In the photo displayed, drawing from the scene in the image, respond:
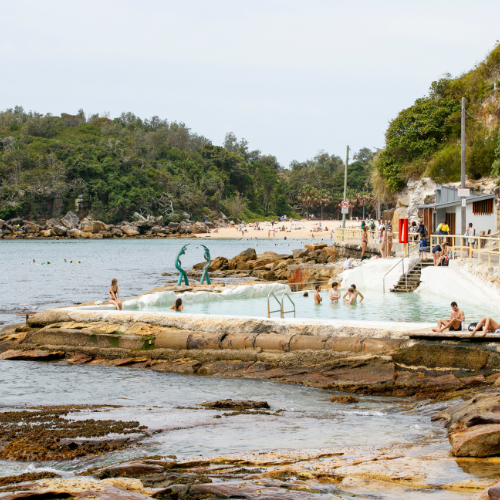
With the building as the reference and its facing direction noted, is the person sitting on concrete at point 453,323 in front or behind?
in front

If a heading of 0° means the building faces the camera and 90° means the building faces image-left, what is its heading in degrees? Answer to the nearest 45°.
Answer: approximately 45°

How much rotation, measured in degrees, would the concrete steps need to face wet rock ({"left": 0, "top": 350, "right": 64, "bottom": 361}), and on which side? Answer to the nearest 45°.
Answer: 0° — it already faces it

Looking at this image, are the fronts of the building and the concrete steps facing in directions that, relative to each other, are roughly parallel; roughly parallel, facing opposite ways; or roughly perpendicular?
roughly parallel

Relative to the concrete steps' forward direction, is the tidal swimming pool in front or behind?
in front

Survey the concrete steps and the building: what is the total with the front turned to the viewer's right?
0

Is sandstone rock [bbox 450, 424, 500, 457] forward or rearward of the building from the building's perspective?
forward

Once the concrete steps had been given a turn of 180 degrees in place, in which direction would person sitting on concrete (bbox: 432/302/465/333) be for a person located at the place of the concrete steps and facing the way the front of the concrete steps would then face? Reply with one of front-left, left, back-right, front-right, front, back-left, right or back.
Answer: back-right

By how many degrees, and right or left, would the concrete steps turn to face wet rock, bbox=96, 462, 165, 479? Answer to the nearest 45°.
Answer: approximately 45° to its left

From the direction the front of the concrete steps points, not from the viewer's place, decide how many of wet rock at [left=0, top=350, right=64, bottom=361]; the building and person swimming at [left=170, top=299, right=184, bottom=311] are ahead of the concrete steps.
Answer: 2

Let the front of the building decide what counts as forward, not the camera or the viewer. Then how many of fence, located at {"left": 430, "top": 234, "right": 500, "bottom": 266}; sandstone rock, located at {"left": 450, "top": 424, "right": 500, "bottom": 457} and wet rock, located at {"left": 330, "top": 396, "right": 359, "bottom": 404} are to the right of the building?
0

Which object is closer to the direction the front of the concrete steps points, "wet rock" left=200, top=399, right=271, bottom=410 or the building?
the wet rock

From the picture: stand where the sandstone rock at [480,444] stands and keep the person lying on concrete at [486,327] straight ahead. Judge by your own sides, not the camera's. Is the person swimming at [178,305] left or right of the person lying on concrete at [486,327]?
left

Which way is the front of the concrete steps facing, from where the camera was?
facing the viewer and to the left of the viewer

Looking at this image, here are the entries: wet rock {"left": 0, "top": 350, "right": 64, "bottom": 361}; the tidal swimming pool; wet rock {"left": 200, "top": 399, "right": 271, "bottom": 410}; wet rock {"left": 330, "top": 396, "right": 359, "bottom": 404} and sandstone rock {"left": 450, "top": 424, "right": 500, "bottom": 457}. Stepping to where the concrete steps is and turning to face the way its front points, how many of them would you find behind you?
0

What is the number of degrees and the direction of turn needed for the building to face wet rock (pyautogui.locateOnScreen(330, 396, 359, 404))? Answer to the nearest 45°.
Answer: approximately 45° to its left
